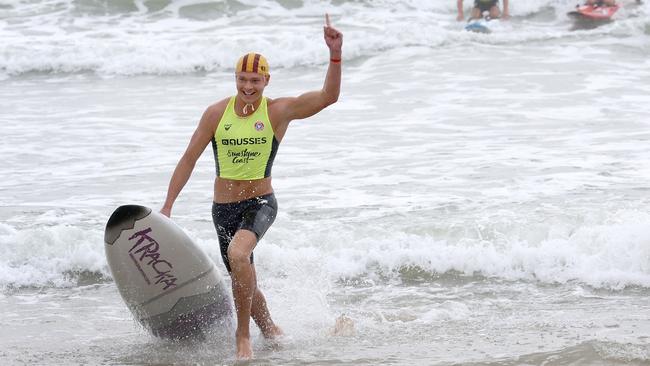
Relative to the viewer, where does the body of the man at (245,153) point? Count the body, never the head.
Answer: toward the camera

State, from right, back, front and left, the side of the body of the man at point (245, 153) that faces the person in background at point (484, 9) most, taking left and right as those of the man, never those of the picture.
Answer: back
